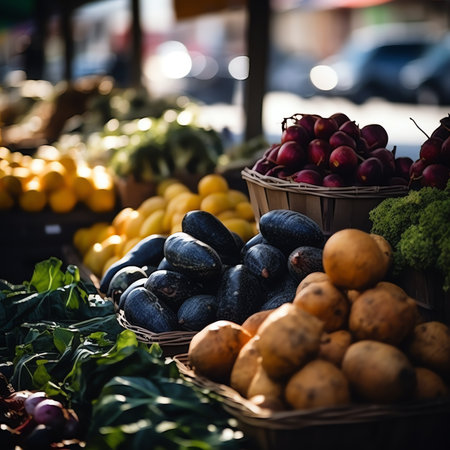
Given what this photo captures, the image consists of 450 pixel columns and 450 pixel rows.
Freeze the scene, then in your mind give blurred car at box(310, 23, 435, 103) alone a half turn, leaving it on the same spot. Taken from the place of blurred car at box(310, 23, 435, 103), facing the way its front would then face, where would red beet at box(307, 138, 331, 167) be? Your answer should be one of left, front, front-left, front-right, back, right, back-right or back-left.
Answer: back-right

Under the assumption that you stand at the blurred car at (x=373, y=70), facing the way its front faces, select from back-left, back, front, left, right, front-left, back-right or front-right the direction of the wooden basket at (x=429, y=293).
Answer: front-left

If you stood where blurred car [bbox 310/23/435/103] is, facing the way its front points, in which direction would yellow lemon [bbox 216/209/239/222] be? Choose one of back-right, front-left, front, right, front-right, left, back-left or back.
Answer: front-left

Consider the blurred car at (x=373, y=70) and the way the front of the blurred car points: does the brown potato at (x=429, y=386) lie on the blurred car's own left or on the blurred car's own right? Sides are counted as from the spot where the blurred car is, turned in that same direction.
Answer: on the blurred car's own left

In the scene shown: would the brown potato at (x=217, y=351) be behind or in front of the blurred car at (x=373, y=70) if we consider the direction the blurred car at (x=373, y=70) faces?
in front

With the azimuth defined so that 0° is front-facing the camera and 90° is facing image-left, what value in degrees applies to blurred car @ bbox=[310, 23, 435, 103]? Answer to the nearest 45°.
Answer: approximately 45°

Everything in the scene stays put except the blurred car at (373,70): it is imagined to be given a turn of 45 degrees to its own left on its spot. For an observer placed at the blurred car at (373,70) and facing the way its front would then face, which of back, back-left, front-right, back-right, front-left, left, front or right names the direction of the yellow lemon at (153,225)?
front
